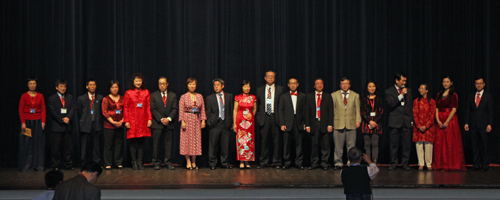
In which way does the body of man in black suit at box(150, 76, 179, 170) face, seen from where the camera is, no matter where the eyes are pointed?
toward the camera

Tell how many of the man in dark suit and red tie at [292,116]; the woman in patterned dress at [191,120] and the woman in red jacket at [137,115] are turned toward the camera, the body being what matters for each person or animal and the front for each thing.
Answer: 3

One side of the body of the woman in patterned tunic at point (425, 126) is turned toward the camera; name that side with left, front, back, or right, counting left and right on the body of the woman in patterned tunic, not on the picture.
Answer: front

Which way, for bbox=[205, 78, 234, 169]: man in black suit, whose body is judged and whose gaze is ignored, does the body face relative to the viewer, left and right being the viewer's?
facing the viewer

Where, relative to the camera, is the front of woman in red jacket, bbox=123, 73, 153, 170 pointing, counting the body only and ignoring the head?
toward the camera

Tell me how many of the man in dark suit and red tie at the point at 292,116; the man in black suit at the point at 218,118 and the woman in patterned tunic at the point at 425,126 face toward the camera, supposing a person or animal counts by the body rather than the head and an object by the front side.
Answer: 3

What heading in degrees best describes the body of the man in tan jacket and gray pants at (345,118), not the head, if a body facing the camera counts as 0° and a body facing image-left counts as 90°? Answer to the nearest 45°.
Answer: approximately 0°
